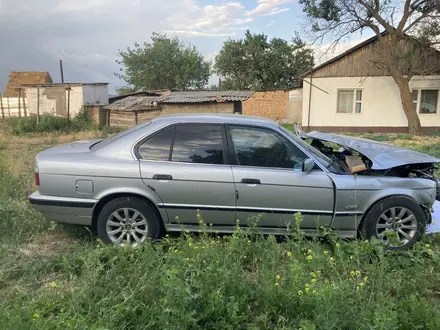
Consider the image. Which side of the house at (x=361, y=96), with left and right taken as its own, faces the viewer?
front

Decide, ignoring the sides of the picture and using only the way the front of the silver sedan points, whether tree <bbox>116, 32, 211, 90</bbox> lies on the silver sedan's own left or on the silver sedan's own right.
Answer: on the silver sedan's own left

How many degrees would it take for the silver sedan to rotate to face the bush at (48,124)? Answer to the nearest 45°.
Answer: approximately 135° to its left

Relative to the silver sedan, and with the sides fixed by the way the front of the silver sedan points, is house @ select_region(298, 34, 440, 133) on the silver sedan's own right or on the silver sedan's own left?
on the silver sedan's own left

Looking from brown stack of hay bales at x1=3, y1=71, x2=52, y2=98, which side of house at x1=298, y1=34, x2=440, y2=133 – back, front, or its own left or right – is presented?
right

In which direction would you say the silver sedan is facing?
to the viewer's right

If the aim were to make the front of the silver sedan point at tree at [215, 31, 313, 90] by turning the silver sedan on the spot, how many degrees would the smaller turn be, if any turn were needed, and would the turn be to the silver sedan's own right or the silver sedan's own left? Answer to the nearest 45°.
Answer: approximately 90° to the silver sedan's own left

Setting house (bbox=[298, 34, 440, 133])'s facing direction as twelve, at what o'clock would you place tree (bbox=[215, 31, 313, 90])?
The tree is roughly at 5 o'clock from the house.

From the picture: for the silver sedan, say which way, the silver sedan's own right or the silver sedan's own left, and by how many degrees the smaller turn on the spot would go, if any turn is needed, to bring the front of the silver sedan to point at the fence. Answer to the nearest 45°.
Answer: approximately 135° to the silver sedan's own left

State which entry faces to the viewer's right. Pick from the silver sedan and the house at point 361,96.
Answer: the silver sedan

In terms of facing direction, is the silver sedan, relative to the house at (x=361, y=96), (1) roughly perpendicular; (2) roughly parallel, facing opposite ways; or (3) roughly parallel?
roughly perpendicular

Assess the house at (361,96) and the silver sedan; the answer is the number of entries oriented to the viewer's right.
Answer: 1

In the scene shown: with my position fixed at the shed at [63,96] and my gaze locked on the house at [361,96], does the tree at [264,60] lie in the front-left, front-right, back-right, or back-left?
front-left

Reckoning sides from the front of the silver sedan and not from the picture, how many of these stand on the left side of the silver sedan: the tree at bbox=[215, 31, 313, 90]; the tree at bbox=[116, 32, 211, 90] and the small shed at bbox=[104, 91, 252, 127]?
3
